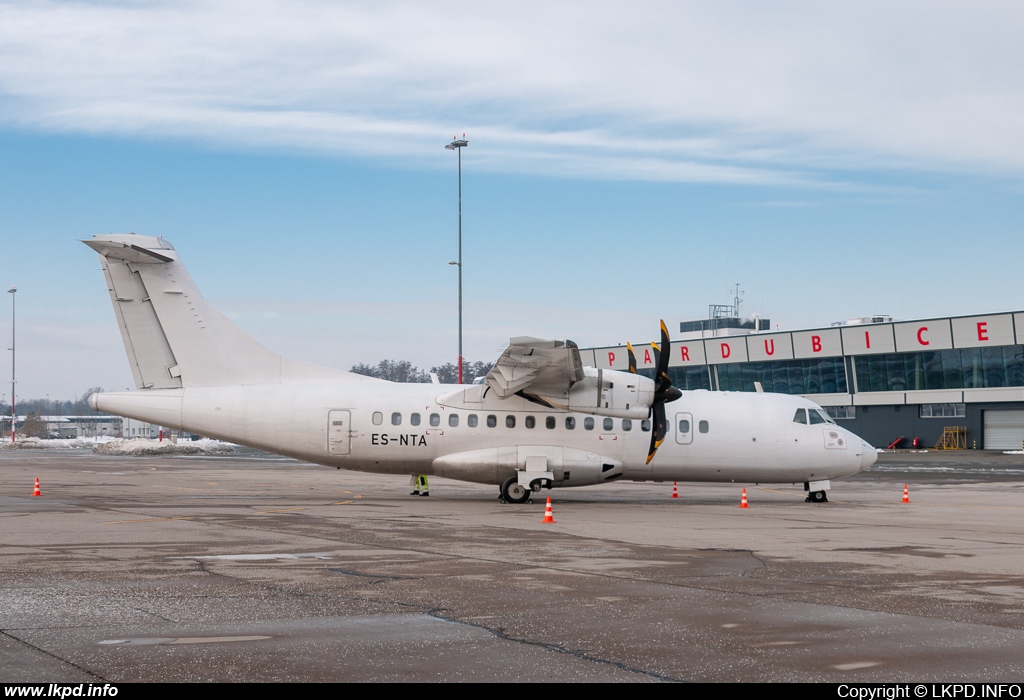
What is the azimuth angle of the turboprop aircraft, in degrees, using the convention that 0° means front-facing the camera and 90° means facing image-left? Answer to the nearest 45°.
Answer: approximately 270°
